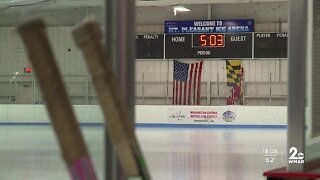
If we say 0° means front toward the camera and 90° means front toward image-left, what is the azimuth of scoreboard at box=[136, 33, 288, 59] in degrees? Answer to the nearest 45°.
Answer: approximately 0°

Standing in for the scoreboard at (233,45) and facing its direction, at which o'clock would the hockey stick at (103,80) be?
The hockey stick is roughly at 12 o'clock from the scoreboard.

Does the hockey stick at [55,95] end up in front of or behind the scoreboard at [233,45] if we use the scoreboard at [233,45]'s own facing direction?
in front

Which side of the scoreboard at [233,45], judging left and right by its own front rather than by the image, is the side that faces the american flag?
right

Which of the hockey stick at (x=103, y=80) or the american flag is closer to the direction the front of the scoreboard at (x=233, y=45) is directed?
the hockey stick

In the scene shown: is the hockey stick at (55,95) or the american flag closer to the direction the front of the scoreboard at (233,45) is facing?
the hockey stick
